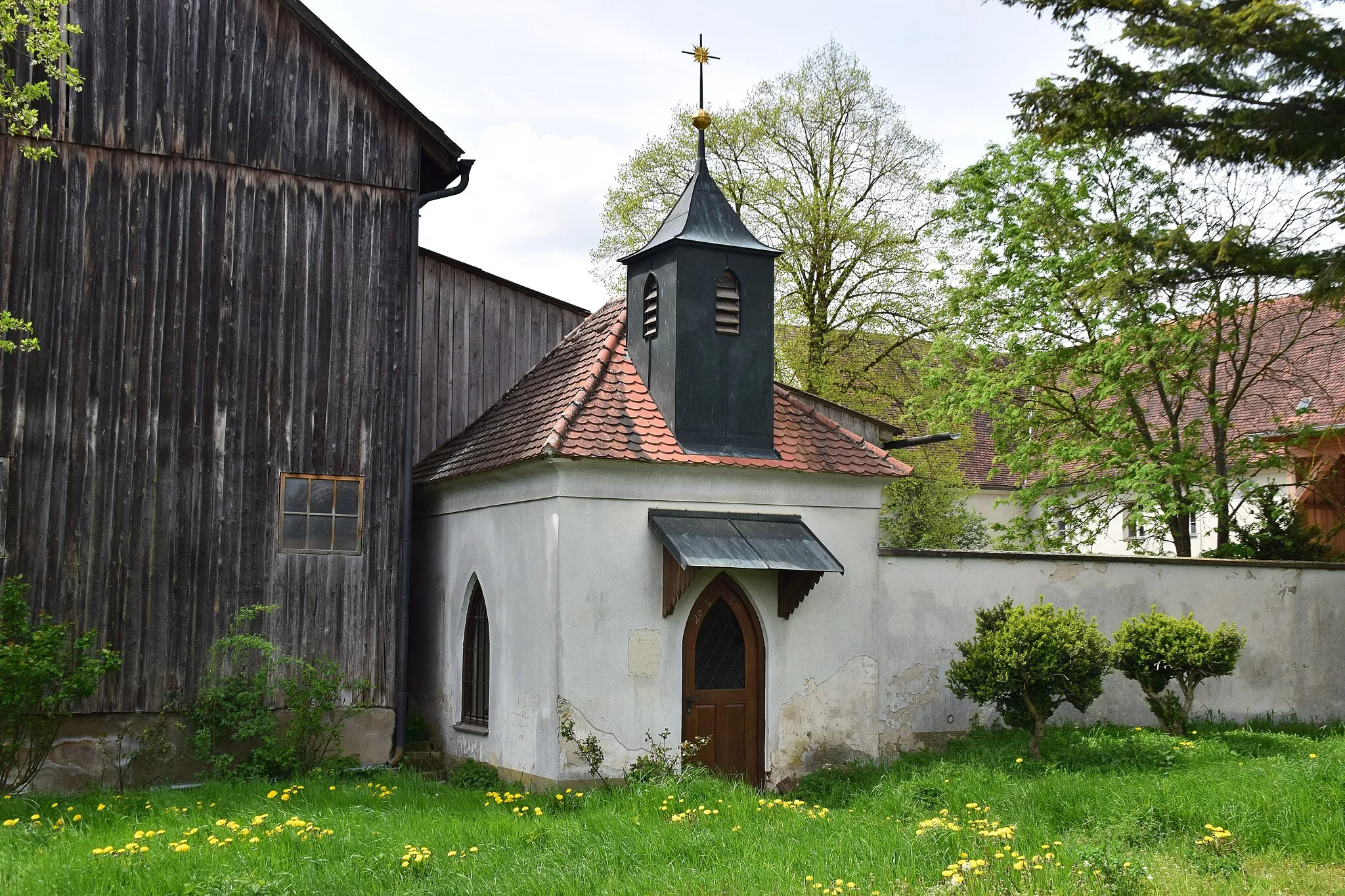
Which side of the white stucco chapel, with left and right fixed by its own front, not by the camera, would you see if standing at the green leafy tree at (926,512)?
left

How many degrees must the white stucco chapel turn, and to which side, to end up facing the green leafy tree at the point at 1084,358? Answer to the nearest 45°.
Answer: approximately 90° to its left

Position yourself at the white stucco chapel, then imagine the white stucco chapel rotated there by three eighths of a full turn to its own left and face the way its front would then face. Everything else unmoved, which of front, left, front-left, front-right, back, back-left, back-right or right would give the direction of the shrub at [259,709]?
left

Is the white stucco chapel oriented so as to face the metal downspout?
no

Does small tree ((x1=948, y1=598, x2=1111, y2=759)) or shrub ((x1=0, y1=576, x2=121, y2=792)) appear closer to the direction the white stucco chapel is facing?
the small tree

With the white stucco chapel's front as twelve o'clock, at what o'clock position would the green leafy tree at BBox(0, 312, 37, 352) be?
The green leafy tree is roughly at 2 o'clock from the white stucco chapel.

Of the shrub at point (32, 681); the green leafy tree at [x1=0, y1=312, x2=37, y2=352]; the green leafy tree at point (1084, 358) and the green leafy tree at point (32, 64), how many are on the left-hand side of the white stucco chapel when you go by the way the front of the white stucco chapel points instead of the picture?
1

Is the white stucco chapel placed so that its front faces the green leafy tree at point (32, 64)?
no

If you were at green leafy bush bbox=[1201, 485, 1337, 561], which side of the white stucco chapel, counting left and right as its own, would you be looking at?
left

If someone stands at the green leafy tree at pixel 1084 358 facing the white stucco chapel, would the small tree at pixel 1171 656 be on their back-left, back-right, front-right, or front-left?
front-left

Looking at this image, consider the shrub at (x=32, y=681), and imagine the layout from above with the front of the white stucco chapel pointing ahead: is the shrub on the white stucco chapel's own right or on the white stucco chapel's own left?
on the white stucco chapel's own right

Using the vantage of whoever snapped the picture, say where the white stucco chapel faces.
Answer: facing the viewer and to the right of the viewer

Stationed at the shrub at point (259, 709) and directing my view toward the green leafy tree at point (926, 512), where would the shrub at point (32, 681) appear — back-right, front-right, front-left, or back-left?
back-left

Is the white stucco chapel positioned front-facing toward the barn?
no
